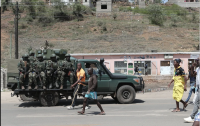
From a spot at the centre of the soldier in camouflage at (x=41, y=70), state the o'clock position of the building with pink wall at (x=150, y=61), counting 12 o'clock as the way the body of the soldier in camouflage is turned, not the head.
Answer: The building with pink wall is roughly at 7 o'clock from the soldier in camouflage.

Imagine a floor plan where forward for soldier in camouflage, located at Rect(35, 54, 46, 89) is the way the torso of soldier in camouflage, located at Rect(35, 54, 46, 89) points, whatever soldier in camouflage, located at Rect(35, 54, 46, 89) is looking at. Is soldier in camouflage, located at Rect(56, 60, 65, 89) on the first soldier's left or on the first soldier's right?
on the first soldier's left

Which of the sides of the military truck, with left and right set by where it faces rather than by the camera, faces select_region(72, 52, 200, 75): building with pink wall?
left

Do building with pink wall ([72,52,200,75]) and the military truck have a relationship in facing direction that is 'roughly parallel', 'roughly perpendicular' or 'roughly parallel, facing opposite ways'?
roughly perpendicular

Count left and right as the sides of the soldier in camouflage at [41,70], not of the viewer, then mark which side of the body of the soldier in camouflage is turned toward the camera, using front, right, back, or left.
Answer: front

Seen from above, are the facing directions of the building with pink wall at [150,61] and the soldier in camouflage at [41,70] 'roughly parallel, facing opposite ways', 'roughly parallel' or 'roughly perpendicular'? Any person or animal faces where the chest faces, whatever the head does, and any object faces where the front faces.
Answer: roughly parallel

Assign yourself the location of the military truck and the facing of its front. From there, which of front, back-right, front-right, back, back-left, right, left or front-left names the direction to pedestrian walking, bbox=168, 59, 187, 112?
front-right

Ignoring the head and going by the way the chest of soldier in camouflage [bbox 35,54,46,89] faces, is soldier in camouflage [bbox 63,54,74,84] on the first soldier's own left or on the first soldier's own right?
on the first soldier's own left

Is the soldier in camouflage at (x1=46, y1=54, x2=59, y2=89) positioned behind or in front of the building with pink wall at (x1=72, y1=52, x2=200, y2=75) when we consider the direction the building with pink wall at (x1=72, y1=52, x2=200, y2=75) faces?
in front

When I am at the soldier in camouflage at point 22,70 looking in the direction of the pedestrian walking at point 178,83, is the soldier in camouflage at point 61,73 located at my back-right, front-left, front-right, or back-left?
front-left

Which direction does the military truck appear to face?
to the viewer's right

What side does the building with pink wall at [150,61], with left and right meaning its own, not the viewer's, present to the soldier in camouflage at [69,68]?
front

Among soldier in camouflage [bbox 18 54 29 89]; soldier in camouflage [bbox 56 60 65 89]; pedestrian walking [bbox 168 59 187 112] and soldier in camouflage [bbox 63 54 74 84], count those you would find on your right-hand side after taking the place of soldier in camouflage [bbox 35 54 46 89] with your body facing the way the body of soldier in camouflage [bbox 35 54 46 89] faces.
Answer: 1

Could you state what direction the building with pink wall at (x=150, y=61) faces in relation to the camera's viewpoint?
facing the viewer

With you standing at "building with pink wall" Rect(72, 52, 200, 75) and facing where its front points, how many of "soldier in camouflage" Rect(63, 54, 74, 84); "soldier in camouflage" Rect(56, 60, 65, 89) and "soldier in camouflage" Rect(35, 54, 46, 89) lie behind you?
0

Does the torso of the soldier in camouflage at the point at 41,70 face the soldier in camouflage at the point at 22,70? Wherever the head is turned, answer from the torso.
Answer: no
